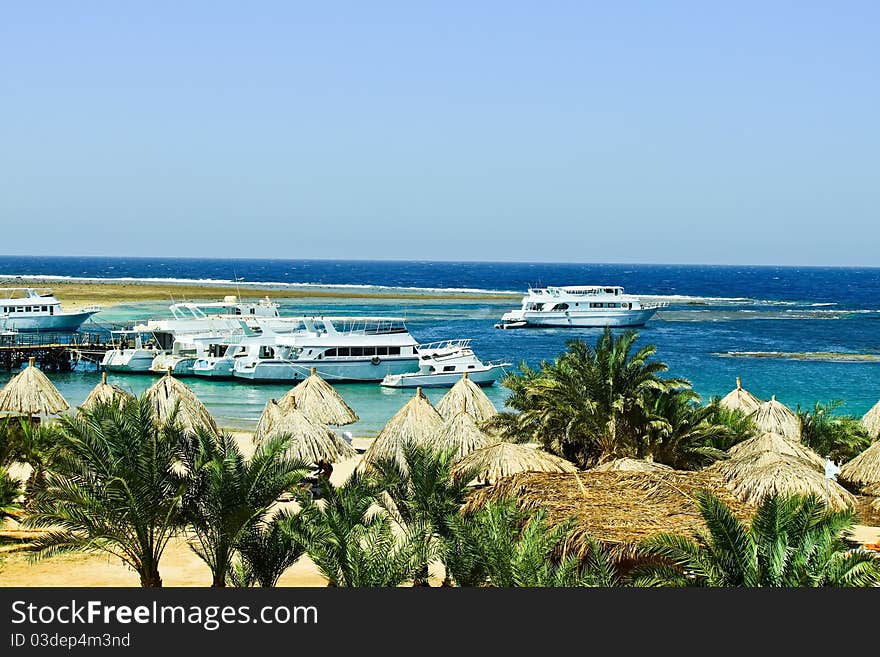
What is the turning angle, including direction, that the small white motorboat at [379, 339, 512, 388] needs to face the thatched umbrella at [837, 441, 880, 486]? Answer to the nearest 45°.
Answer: approximately 90° to its right

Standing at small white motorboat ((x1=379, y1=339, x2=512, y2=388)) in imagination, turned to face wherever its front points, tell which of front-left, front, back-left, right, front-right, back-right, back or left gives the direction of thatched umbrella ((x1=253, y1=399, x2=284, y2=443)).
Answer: right

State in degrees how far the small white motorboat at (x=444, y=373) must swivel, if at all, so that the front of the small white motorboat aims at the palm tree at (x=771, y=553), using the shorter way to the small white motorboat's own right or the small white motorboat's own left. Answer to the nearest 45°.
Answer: approximately 90° to the small white motorboat's own right

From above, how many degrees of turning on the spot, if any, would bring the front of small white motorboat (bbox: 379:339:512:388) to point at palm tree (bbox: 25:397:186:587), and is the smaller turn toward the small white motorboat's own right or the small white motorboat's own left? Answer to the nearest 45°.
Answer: approximately 90° to the small white motorboat's own right

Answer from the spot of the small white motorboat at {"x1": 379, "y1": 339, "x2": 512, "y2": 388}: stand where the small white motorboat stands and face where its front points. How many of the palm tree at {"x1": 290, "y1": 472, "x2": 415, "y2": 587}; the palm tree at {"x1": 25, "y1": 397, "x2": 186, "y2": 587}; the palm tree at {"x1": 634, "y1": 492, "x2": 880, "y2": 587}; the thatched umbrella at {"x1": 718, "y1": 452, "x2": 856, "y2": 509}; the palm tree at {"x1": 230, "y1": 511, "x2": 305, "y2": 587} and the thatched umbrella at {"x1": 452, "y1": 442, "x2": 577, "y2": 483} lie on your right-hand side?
6

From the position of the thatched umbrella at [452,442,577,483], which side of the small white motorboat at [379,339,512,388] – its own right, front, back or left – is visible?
right

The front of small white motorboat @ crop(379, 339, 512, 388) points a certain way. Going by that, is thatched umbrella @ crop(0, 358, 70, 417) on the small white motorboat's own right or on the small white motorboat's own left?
on the small white motorboat's own right

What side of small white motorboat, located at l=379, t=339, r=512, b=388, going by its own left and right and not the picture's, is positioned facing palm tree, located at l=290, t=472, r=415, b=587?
right

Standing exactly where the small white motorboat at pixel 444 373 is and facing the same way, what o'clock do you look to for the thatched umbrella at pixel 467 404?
The thatched umbrella is roughly at 3 o'clock from the small white motorboat.

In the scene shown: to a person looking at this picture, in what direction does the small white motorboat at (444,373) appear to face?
facing to the right of the viewer

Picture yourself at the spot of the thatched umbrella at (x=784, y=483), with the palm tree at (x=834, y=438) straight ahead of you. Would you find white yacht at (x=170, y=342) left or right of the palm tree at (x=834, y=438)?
left

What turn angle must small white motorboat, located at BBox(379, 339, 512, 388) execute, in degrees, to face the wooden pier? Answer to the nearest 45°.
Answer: approximately 180°

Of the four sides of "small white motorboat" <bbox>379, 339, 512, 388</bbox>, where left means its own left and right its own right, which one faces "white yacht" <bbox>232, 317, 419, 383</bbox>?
back

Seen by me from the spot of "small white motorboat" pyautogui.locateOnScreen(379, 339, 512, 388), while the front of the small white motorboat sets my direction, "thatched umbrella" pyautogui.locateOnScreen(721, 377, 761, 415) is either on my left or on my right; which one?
on my right

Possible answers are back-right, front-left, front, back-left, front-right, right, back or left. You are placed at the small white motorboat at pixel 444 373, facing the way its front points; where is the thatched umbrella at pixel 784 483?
right

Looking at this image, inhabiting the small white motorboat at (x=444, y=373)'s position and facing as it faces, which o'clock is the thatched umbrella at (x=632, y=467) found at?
The thatched umbrella is roughly at 3 o'clock from the small white motorboat.
